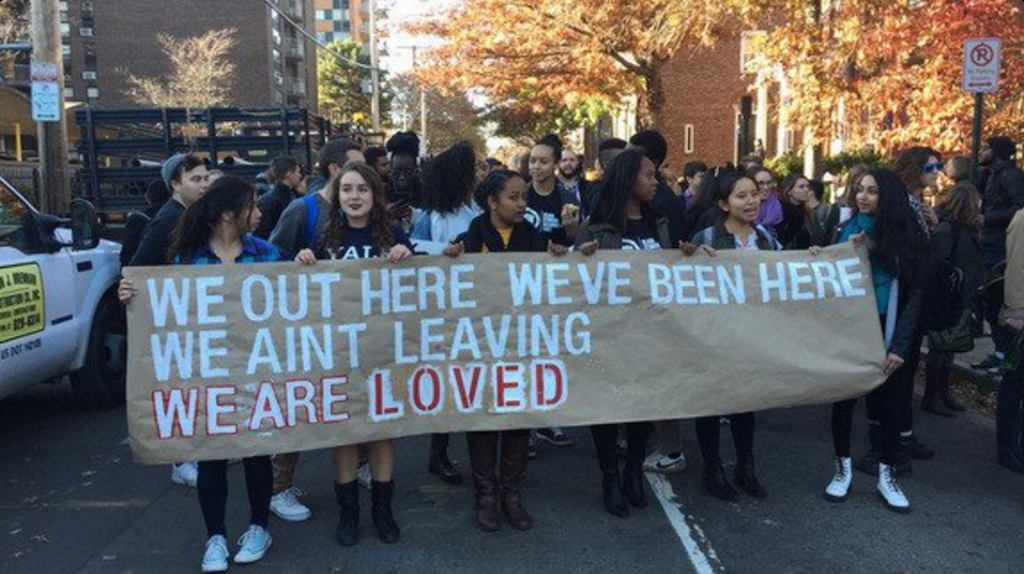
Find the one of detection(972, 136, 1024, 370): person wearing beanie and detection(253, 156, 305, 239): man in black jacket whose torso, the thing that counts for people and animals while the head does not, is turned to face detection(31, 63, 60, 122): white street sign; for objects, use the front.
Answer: the person wearing beanie

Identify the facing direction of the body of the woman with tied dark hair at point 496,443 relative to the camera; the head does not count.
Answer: toward the camera

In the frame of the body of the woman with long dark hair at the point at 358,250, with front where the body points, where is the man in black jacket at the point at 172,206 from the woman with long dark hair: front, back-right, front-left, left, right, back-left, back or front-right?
back-right

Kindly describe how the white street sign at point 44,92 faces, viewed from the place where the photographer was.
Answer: facing the viewer

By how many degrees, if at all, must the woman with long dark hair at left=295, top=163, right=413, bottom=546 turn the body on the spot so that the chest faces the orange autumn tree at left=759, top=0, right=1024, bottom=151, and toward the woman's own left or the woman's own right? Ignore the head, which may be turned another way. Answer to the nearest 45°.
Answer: approximately 135° to the woman's own left

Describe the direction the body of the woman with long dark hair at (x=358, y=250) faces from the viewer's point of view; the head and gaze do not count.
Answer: toward the camera

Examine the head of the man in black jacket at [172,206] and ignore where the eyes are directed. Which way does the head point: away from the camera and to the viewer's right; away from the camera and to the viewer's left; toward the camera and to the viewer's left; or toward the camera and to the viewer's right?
toward the camera and to the viewer's right

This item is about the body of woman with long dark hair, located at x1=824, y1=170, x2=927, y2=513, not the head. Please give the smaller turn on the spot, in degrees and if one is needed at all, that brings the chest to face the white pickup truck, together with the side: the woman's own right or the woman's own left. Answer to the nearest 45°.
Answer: approximately 45° to the woman's own right

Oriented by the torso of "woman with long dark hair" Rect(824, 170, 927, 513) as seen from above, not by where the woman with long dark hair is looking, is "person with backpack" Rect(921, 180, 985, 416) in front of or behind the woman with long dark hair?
behind

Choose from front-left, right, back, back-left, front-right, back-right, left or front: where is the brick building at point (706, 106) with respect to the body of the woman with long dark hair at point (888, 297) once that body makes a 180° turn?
front-left

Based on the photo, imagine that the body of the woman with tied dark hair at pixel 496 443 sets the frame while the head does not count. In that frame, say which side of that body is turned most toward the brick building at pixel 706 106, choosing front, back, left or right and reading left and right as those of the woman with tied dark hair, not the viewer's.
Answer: back

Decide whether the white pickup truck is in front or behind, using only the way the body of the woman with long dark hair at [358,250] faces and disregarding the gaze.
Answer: behind

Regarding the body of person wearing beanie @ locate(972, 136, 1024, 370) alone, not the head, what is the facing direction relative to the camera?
to the viewer's left
